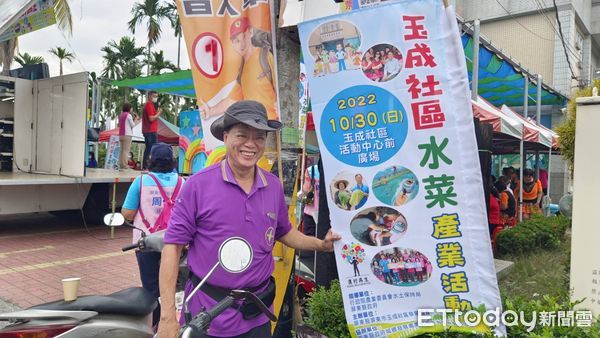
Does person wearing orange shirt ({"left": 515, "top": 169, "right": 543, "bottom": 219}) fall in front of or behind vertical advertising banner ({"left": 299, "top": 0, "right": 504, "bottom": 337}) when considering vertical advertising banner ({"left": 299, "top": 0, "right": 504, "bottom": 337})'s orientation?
behind

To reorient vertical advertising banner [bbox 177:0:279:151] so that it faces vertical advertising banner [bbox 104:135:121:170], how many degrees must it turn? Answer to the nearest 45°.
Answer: approximately 180°

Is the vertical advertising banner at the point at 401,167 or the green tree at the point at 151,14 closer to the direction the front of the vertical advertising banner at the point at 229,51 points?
the vertical advertising banner

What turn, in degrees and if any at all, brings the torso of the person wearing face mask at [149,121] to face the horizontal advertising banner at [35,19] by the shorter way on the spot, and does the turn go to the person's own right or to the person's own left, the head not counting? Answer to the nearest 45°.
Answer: approximately 135° to the person's own right

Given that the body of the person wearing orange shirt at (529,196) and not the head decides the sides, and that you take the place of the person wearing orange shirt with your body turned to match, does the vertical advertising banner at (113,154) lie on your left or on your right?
on your right
